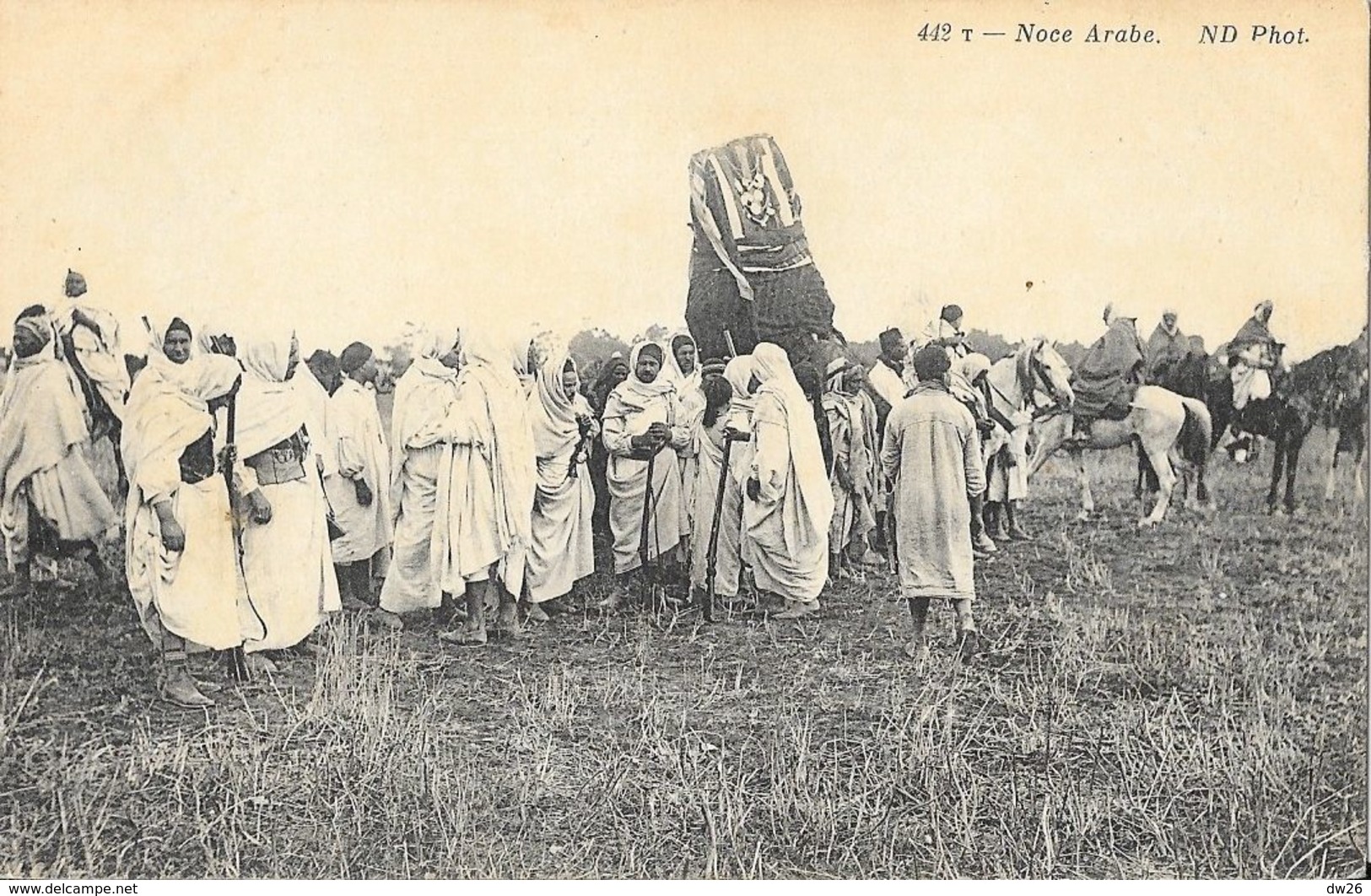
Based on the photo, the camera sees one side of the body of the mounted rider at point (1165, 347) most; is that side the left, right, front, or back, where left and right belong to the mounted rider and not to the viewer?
front

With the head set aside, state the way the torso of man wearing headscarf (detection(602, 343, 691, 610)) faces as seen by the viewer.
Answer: toward the camera

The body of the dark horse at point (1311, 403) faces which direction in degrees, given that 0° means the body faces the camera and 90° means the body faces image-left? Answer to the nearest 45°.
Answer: approximately 90°

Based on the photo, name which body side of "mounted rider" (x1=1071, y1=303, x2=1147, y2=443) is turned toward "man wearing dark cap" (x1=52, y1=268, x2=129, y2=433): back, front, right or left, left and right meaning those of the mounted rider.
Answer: front

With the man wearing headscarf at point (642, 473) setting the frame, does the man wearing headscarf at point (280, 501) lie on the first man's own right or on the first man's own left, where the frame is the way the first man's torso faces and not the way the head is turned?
on the first man's own right

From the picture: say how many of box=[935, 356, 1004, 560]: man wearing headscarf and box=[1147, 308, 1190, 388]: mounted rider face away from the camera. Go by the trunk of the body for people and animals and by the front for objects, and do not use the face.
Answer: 0

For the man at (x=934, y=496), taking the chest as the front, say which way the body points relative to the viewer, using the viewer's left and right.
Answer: facing away from the viewer

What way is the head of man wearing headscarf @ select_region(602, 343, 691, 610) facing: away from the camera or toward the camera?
toward the camera
